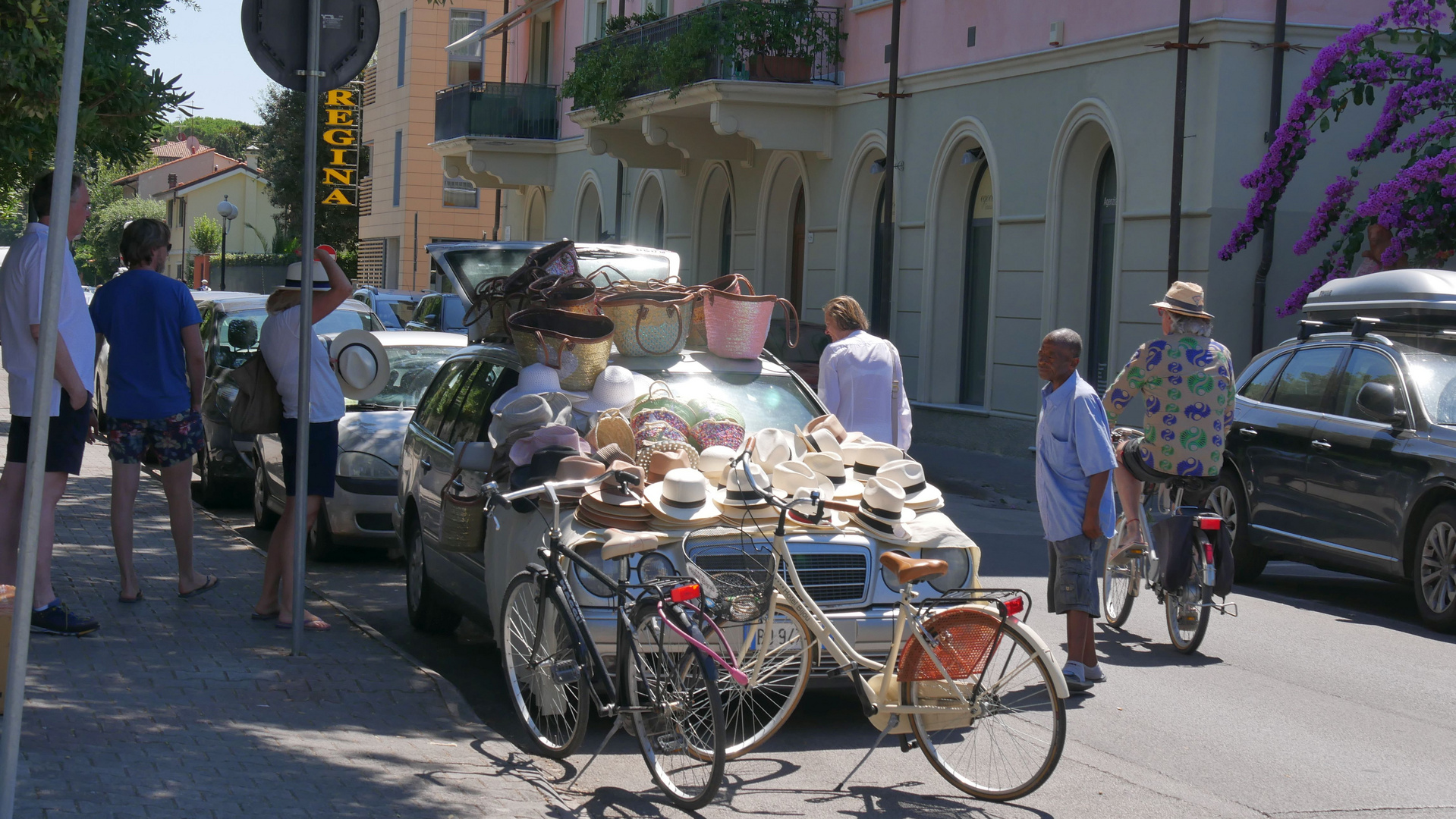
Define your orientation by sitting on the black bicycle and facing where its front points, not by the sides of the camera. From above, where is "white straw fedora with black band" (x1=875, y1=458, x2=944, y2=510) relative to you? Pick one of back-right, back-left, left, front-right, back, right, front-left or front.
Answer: right

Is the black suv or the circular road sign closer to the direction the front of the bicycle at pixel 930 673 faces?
the circular road sign

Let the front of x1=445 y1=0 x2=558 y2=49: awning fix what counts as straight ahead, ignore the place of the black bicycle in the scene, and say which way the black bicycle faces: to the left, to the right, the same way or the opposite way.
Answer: to the right

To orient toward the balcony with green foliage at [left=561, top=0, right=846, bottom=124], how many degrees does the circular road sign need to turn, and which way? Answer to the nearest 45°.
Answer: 0° — it already faces it

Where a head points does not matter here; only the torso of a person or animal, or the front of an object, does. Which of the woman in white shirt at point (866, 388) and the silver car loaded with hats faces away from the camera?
the woman in white shirt

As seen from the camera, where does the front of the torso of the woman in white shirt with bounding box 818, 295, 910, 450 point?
away from the camera

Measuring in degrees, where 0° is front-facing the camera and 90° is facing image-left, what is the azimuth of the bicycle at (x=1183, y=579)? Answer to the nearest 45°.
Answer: approximately 135°

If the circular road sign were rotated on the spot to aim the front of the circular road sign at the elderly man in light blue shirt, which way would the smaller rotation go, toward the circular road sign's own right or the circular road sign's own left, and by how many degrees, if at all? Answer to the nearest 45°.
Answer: approximately 90° to the circular road sign's own right

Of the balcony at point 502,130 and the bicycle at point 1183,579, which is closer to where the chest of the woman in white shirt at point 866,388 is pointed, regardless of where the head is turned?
the balcony

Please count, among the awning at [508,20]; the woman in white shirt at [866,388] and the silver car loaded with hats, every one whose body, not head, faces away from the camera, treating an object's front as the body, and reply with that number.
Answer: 1

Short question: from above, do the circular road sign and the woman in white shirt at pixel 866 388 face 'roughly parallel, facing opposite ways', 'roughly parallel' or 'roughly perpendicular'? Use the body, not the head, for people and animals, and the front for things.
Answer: roughly parallel

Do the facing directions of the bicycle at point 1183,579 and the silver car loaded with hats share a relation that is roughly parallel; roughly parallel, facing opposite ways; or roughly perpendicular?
roughly parallel, facing opposite ways

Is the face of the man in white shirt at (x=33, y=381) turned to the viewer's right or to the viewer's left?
to the viewer's right

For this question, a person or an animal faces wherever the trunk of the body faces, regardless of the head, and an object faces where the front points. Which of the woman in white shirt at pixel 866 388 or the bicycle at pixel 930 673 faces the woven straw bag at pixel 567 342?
the bicycle

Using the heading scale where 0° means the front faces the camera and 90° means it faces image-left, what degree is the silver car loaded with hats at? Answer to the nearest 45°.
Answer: approximately 315°

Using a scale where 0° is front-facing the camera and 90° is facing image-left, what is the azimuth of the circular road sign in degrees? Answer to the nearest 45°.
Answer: approximately 180°

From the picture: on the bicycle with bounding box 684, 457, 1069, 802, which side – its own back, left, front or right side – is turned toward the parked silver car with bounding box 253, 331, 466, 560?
front

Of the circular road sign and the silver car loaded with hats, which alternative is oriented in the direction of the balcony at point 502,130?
the circular road sign
